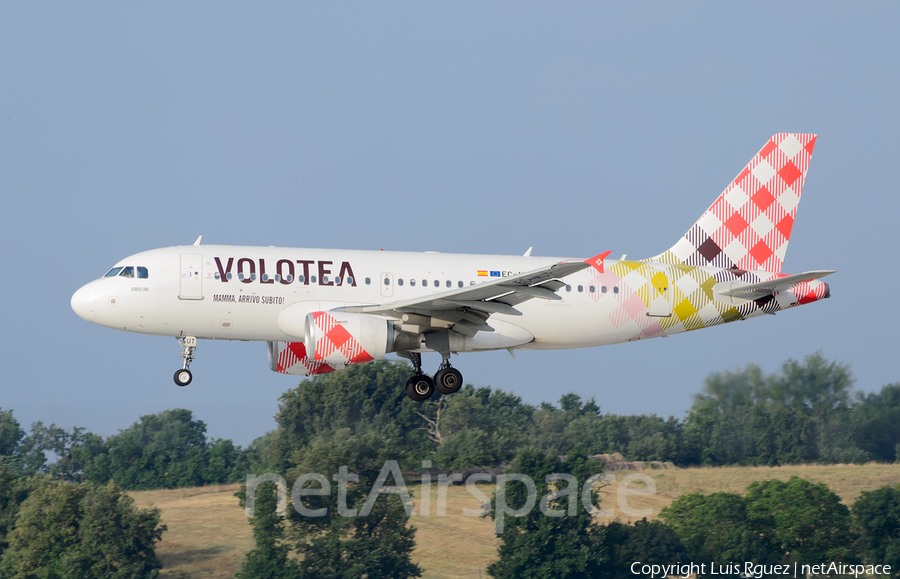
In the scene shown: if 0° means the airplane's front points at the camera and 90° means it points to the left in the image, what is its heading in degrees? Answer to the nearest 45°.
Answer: approximately 90°
